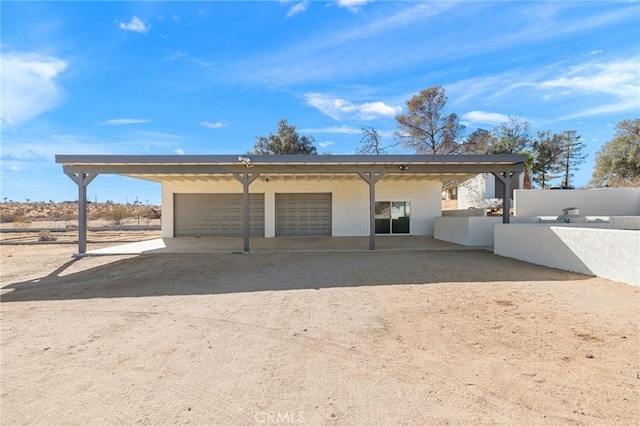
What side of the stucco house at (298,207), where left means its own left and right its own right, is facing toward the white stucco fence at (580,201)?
left

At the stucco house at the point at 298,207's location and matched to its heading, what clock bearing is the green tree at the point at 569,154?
The green tree is roughly at 8 o'clock from the stucco house.

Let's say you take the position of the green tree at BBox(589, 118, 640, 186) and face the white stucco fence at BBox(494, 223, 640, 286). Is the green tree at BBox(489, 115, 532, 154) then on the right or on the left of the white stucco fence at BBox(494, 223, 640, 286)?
right

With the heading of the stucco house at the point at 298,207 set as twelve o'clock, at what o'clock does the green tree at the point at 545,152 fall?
The green tree is roughly at 8 o'clock from the stucco house.

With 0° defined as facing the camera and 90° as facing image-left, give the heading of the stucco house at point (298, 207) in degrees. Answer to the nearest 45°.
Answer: approximately 0°

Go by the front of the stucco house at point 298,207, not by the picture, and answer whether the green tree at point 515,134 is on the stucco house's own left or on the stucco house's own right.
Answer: on the stucco house's own left

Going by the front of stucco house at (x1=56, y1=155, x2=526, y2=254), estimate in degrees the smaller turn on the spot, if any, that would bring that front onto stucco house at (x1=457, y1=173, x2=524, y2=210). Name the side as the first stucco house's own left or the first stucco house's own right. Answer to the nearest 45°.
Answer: approximately 135° to the first stucco house's own left

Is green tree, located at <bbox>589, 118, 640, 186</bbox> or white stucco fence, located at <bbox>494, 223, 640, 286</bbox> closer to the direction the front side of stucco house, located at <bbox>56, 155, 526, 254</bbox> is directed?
the white stucco fence

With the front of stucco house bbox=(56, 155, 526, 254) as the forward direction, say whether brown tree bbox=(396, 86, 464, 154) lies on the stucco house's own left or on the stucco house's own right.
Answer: on the stucco house's own left

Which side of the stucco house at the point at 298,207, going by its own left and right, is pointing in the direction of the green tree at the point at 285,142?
back
